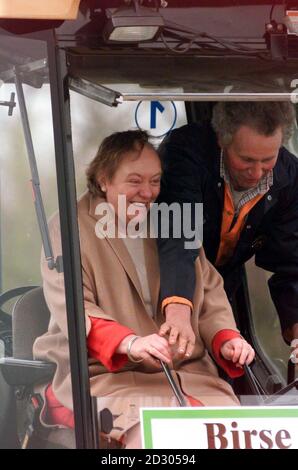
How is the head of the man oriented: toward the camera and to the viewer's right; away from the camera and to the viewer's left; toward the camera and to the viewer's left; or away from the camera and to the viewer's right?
toward the camera and to the viewer's left

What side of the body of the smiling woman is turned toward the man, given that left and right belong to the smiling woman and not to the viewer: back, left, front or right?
left

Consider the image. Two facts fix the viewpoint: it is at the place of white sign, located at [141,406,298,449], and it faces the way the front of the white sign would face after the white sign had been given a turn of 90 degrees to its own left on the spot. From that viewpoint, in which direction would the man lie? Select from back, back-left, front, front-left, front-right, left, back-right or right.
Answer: left

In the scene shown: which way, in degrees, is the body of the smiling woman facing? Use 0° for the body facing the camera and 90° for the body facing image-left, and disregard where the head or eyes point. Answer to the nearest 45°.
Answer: approximately 315°

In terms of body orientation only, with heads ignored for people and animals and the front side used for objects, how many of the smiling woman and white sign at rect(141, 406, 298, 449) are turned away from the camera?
0

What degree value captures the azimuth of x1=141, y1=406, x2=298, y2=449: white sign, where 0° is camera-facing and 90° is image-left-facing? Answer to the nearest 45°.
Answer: approximately 0°

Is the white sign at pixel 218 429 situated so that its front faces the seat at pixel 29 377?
no
